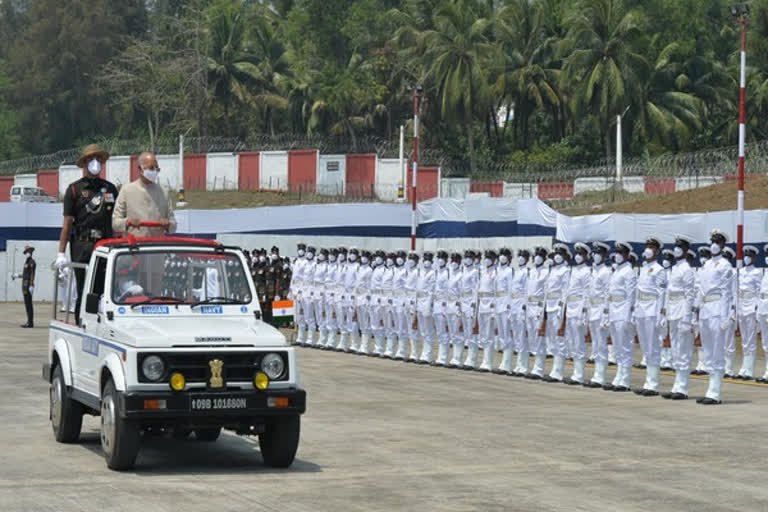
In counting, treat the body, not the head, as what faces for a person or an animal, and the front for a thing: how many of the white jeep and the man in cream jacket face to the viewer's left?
0

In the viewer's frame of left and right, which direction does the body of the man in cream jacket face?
facing the viewer and to the right of the viewer

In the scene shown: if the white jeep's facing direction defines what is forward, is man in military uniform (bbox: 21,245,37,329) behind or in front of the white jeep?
behind

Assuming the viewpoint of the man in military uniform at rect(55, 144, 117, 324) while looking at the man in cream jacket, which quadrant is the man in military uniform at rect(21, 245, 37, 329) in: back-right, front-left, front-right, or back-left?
back-left

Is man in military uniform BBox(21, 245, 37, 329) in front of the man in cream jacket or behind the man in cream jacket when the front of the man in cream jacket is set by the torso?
behind
